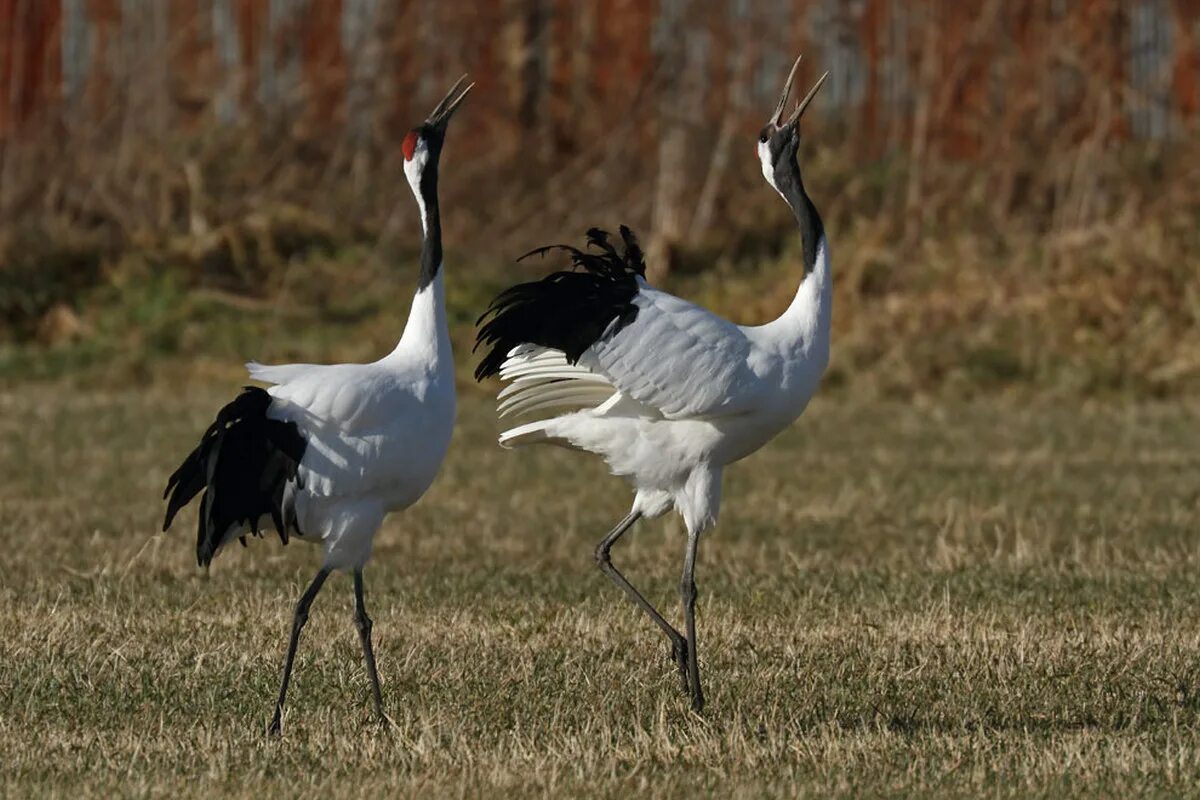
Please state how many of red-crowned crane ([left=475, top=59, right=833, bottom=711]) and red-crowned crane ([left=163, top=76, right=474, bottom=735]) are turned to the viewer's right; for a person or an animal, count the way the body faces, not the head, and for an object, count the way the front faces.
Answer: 2

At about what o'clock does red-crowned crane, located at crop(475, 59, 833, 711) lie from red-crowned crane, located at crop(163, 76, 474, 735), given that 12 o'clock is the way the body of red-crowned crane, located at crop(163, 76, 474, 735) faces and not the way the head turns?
red-crowned crane, located at crop(475, 59, 833, 711) is roughly at 11 o'clock from red-crowned crane, located at crop(163, 76, 474, 735).

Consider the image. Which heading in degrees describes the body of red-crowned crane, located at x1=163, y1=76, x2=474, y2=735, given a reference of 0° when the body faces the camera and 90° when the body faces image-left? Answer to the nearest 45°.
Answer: approximately 270°

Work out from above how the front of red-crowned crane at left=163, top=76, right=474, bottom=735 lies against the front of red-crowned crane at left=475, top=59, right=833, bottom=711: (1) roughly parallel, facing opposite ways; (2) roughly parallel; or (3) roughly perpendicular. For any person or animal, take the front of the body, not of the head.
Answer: roughly parallel

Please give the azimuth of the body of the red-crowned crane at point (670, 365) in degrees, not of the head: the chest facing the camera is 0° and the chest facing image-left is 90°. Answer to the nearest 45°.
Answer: approximately 270°

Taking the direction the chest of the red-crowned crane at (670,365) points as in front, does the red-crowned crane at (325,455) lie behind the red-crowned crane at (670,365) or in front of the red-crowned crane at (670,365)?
behind
